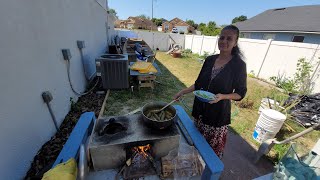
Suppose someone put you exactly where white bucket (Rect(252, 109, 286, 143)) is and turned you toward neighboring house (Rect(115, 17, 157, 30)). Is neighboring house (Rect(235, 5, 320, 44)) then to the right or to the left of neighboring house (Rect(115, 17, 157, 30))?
right

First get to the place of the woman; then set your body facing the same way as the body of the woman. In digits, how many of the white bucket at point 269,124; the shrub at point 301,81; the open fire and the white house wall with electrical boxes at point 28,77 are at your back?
2

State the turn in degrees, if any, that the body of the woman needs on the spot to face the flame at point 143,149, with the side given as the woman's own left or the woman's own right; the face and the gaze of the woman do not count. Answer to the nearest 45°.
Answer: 0° — they already face it

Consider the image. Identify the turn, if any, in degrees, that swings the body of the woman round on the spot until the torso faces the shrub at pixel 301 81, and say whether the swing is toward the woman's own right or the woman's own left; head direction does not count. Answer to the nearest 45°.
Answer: approximately 180°

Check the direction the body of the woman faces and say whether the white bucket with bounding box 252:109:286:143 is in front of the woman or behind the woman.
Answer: behind

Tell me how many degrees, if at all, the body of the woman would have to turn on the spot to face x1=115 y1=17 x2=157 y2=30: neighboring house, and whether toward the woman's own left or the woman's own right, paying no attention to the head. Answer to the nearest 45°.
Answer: approximately 90° to the woman's own right

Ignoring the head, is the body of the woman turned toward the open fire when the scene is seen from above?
yes

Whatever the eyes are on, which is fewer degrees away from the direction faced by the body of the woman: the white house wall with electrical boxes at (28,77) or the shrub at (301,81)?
the white house wall with electrical boxes

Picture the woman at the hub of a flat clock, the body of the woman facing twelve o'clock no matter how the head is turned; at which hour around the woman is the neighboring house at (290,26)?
The neighboring house is roughly at 5 o'clock from the woman.

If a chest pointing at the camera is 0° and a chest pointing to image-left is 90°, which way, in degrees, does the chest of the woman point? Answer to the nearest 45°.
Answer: approximately 45°

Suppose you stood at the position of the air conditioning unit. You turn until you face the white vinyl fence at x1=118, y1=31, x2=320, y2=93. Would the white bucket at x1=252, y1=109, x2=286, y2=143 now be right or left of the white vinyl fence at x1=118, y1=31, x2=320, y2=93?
right
